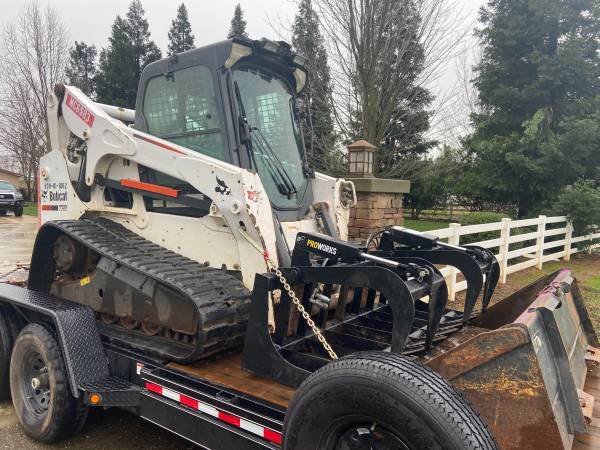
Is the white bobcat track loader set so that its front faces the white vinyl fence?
no

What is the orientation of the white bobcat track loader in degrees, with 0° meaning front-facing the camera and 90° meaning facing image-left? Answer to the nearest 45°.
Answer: approximately 315°

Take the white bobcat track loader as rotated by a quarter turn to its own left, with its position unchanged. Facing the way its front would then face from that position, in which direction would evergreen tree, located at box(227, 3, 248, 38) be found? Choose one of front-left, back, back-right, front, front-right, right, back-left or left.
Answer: front-left

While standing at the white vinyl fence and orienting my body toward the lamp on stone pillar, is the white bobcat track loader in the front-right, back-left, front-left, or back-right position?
front-left

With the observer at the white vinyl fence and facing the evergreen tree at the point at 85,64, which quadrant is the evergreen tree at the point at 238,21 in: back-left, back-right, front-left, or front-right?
front-right

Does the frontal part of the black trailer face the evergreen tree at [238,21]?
no

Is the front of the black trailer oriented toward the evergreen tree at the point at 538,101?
no

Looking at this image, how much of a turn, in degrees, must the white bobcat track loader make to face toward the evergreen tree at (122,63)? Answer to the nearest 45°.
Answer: approximately 135° to its left
